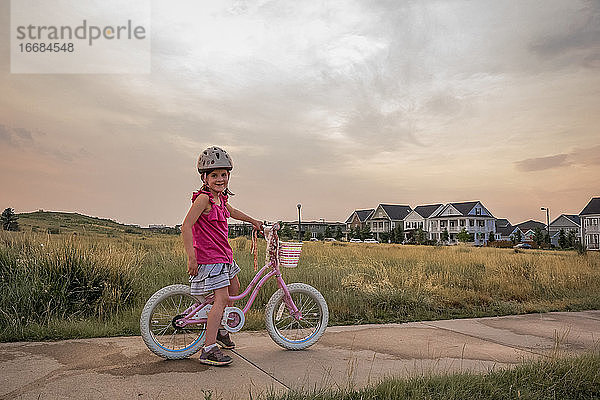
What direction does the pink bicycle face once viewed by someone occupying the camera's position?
facing to the right of the viewer

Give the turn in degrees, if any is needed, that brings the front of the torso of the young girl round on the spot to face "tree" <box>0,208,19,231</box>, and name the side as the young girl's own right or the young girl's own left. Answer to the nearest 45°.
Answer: approximately 180°

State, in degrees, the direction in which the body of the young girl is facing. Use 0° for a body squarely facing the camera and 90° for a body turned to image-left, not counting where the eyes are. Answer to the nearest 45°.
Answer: approximately 315°

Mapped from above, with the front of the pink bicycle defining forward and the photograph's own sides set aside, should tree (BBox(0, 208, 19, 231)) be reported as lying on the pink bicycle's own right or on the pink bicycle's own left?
on the pink bicycle's own left
